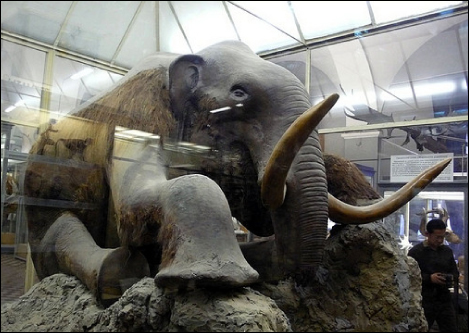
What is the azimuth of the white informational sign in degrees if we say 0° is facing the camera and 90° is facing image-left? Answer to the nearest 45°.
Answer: approximately 0°

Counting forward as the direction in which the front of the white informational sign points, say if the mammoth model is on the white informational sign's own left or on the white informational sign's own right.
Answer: on the white informational sign's own right

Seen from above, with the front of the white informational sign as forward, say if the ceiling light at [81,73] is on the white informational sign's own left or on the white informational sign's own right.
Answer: on the white informational sign's own right
